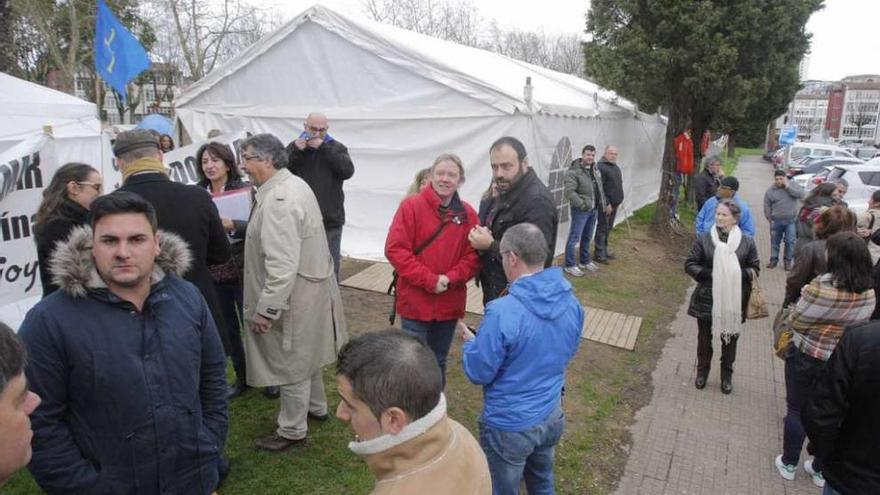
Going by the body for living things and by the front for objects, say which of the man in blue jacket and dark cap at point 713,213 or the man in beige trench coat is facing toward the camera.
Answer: the man in blue jacket and dark cap

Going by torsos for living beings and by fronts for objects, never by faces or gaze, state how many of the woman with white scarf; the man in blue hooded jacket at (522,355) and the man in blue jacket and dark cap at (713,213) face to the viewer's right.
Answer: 0

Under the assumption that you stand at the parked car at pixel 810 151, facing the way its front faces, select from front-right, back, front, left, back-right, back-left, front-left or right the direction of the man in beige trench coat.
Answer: right

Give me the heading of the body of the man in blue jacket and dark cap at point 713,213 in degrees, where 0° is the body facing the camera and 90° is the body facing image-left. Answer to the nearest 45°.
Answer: approximately 0°

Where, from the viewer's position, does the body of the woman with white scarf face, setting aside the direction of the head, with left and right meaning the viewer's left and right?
facing the viewer

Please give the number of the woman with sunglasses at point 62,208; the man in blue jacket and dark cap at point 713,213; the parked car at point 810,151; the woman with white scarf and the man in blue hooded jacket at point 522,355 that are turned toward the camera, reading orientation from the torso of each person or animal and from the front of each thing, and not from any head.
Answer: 2

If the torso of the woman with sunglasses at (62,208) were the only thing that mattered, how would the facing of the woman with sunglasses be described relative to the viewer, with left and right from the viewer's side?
facing to the right of the viewer

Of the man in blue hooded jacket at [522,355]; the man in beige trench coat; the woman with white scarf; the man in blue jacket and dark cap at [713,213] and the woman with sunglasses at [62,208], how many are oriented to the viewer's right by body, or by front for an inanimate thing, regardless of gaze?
1

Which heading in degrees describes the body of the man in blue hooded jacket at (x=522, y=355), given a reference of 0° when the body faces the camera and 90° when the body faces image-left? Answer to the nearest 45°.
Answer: approximately 135°

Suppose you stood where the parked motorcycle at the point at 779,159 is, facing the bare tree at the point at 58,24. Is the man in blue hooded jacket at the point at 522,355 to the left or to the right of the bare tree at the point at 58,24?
left
